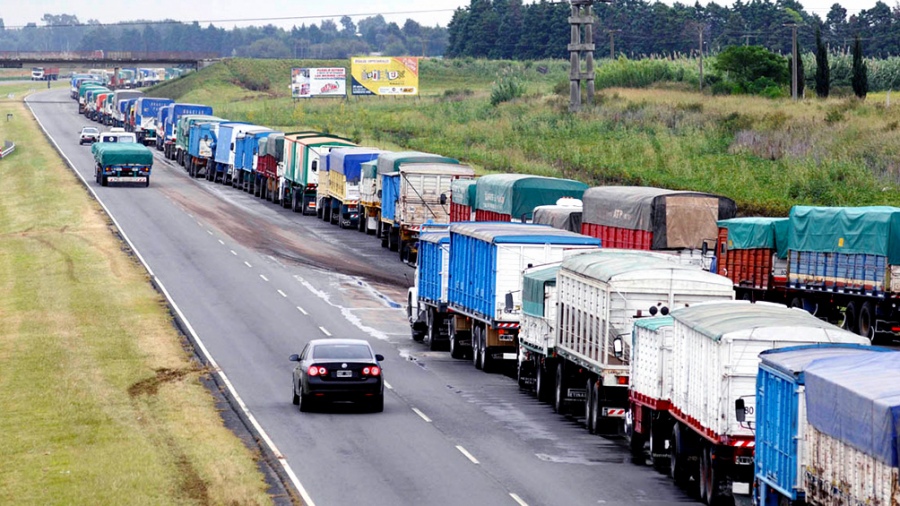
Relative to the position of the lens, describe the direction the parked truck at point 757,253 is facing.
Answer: facing away from the viewer and to the left of the viewer

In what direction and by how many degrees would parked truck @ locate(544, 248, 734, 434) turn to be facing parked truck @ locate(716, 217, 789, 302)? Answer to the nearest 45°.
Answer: approximately 45° to its right

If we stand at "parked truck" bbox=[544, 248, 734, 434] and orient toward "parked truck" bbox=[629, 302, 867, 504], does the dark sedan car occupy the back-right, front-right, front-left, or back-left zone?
back-right

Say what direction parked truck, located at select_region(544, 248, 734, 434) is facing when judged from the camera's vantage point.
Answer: facing away from the viewer and to the left of the viewer

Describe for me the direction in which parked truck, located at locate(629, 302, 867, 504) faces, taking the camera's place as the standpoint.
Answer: facing away from the viewer and to the left of the viewer

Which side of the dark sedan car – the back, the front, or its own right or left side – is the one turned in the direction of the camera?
back

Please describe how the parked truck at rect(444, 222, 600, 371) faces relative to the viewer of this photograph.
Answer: facing away from the viewer and to the left of the viewer
